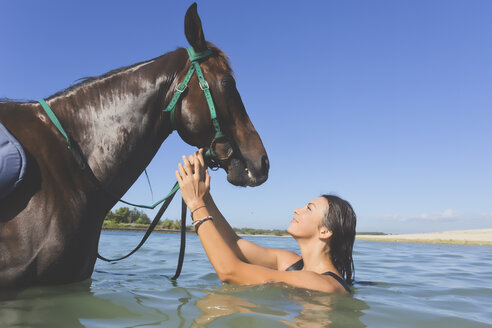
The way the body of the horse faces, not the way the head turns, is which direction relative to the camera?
to the viewer's right

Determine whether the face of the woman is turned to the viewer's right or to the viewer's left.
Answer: to the viewer's left

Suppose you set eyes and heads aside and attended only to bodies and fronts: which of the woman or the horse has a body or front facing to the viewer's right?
the horse

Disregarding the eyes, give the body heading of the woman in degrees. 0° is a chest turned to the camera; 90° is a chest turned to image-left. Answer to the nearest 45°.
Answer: approximately 90°

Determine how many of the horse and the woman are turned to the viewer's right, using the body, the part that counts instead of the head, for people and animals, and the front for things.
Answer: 1

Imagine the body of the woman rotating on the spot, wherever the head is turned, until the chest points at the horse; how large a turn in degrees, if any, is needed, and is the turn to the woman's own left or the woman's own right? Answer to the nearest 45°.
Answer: approximately 45° to the woman's own left

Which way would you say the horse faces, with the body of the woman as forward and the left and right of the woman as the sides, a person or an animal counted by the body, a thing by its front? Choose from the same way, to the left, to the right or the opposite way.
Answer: the opposite way

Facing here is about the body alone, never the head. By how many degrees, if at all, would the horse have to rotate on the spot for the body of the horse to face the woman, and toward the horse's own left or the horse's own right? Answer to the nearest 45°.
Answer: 0° — it already faces them
